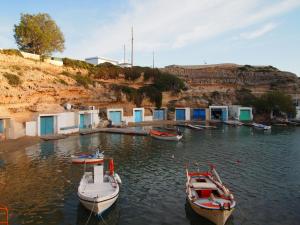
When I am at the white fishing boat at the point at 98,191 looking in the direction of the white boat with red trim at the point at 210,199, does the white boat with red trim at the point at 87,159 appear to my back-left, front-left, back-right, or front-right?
back-left

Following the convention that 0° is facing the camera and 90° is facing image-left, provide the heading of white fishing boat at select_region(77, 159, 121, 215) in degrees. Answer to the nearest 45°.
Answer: approximately 0°

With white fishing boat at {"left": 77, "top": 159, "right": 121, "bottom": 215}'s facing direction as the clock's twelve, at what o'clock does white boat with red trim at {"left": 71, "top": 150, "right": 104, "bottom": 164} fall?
The white boat with red trim is roughly at 6 o'clock from the white fishing boat.

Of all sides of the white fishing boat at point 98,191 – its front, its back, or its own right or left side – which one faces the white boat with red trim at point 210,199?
left
